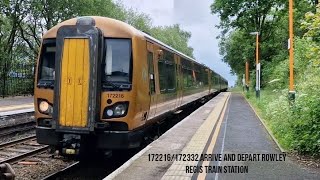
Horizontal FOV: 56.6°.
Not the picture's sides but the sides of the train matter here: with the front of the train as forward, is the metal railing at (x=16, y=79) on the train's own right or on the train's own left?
on the train's own right

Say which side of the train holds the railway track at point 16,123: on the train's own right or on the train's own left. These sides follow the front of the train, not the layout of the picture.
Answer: on the train's own right

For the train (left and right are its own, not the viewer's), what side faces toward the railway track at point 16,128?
right

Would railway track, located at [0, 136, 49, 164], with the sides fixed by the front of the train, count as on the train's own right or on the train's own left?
on the train's own right

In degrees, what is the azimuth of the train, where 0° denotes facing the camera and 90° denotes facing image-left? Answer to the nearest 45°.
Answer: approximately 45°
